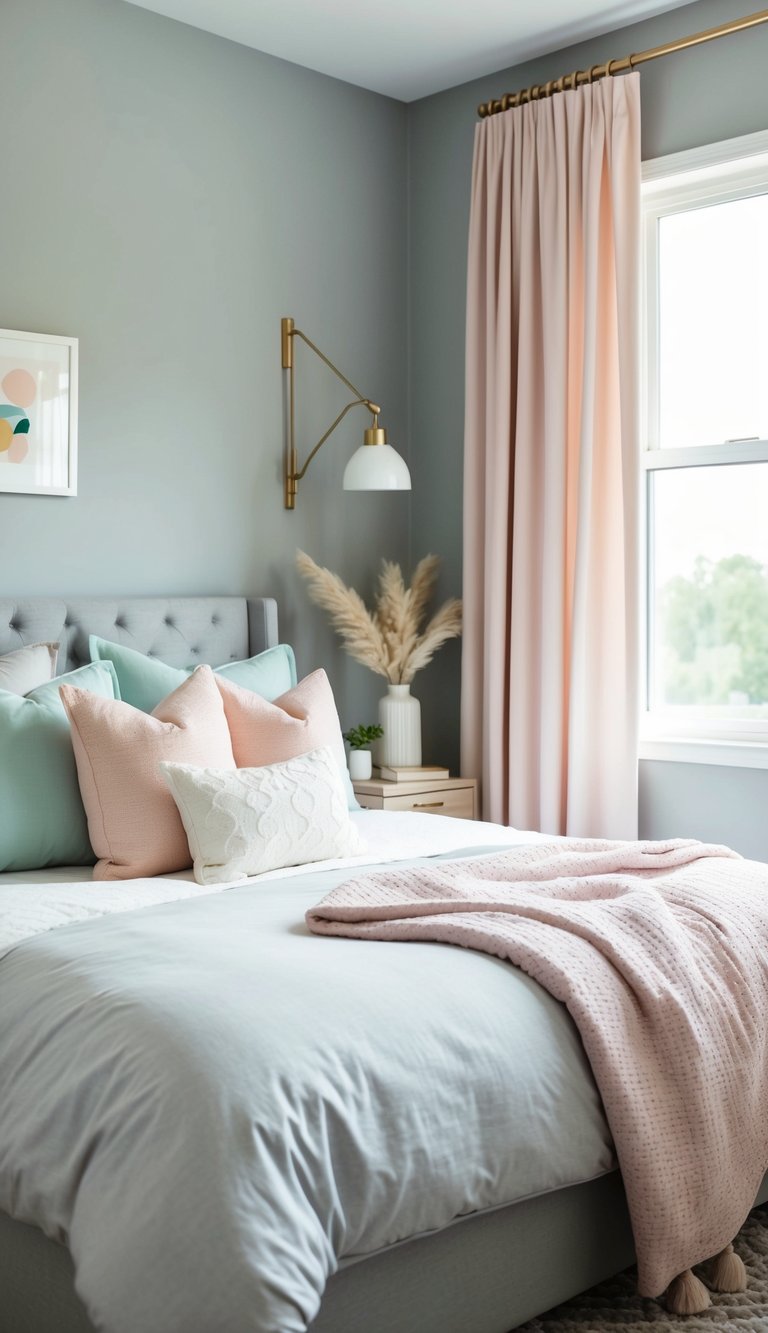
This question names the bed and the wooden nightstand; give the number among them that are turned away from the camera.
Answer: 0

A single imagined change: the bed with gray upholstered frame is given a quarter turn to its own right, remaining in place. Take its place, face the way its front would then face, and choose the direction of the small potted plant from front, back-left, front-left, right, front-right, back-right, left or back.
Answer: back-right

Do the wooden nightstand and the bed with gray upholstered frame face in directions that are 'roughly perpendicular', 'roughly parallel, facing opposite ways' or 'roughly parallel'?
roughly parallel

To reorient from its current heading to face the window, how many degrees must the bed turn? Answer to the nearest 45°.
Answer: approximately 90° to its left

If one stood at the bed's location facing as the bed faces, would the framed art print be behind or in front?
behind

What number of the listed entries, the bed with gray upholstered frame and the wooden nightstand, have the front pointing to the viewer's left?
0

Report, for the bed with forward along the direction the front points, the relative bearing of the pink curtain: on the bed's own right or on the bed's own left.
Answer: on the bed's own left

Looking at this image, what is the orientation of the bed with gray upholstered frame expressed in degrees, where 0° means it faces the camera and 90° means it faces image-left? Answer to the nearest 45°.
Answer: approximately 315°

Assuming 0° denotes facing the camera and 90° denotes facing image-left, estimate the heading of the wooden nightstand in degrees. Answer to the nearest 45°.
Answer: approximately 315°

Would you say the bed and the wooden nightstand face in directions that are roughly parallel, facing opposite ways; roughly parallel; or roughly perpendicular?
roughly parallel

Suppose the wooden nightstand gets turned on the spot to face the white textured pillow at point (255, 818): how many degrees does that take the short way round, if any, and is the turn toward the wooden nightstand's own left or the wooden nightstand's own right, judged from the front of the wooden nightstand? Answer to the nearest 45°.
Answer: approximately 45° to the wooden nightstand's own right
